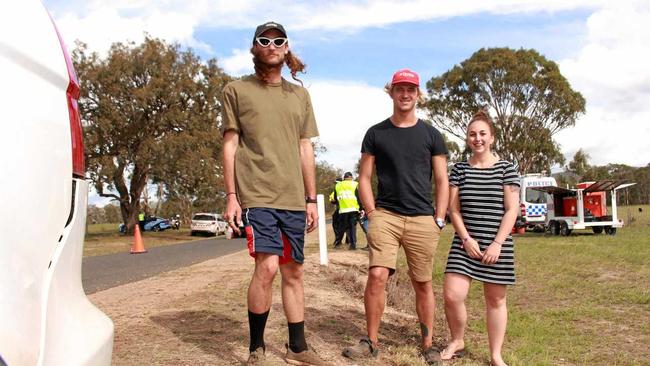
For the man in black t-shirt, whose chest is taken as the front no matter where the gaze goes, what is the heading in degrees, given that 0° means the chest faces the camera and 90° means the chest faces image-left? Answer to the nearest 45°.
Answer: approximately 0°

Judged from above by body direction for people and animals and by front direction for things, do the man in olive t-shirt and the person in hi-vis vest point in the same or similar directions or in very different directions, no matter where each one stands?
very different directions

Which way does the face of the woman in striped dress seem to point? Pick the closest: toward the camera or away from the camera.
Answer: toward the camera

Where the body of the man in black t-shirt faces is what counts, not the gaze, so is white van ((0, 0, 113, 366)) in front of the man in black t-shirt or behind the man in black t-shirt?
in front

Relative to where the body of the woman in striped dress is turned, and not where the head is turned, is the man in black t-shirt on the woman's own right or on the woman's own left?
on the woman's own right

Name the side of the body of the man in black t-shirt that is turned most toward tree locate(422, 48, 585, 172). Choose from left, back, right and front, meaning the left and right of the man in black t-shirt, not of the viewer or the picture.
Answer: back

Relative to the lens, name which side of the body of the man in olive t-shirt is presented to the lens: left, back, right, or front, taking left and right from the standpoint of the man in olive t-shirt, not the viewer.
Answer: front

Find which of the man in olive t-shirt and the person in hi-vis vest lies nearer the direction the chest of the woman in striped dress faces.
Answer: the man in olive t-shirt

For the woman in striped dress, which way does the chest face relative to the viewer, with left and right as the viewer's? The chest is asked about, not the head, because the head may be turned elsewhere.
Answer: facing the viewer

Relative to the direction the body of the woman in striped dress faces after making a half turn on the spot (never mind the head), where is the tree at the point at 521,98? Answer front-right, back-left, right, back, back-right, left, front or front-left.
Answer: front
